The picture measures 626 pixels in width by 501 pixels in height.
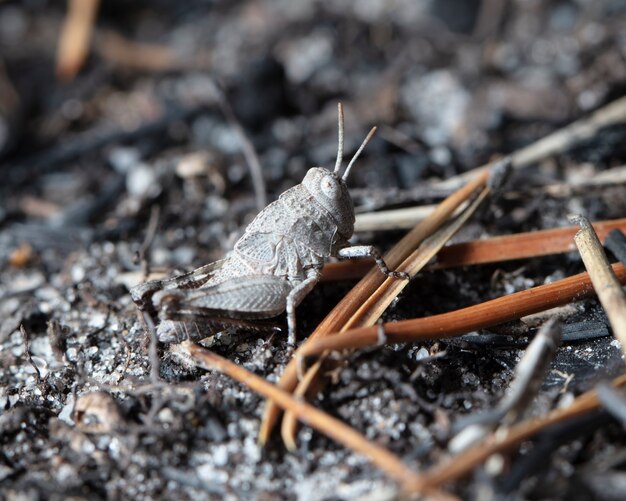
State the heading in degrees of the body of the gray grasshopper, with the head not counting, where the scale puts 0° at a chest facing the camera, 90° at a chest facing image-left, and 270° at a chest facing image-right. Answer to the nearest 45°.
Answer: approximately 270°

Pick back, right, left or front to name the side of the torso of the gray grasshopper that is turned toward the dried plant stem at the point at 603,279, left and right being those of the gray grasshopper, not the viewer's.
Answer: front

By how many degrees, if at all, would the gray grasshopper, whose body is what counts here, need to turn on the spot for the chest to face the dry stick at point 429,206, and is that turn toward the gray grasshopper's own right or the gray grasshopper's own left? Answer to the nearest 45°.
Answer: approximately 45° to the gray grasshopper's own left
